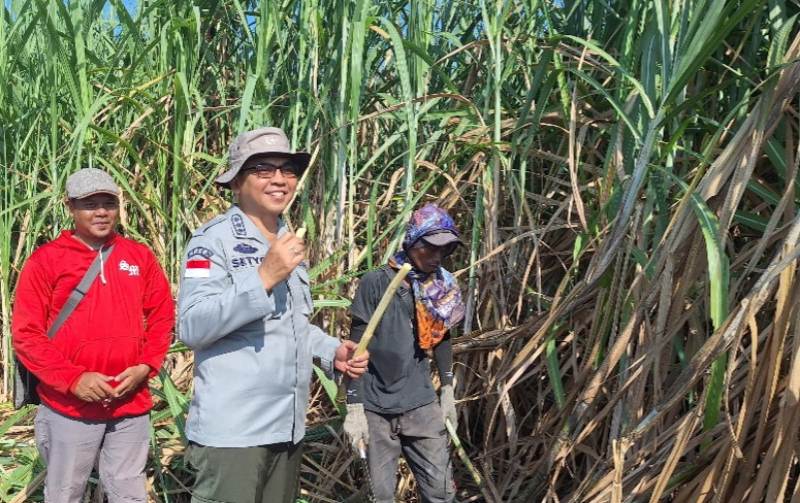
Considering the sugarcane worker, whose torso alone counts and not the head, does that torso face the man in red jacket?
no

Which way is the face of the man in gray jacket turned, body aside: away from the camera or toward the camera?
toward the camera

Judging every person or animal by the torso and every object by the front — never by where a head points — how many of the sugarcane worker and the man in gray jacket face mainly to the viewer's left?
0

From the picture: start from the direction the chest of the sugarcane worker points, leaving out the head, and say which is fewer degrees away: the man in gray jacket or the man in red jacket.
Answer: the man in gray jacket

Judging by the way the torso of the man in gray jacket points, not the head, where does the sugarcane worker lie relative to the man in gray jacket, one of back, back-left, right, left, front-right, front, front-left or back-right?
left

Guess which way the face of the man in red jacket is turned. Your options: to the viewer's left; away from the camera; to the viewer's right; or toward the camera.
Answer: toward the camera

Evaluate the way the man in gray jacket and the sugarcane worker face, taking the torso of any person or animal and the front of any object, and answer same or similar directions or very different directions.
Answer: same or similar directions

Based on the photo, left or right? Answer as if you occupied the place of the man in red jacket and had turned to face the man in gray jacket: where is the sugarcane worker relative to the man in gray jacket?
left

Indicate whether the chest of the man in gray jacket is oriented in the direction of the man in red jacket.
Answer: no

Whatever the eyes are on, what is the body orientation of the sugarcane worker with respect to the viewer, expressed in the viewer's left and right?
facing the viewer and to the right of the viewer
